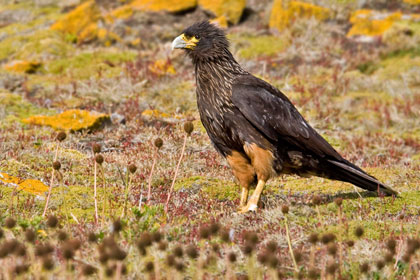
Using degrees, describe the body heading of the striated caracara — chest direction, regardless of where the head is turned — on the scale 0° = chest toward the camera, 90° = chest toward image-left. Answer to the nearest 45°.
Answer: approximately 90°

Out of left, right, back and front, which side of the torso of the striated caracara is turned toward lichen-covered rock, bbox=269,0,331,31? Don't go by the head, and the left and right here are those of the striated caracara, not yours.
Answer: right

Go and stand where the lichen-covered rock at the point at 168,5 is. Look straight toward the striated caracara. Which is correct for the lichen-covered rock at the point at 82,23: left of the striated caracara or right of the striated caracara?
right

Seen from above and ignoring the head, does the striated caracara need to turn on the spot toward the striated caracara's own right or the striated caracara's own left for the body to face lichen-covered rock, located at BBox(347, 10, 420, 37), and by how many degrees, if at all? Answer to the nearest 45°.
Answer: approximately 90° to the striated caracara's own right

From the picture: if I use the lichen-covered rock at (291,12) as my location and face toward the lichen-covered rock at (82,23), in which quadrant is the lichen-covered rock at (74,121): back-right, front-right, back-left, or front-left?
front-left

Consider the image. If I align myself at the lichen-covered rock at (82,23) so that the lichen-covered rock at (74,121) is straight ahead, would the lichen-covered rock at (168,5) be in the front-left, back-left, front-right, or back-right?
back-left

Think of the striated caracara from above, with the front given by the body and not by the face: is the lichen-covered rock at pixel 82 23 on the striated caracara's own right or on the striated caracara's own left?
on the striated caracara's own right

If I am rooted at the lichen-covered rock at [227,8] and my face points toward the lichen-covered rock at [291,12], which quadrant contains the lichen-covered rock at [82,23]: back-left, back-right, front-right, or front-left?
back-right
